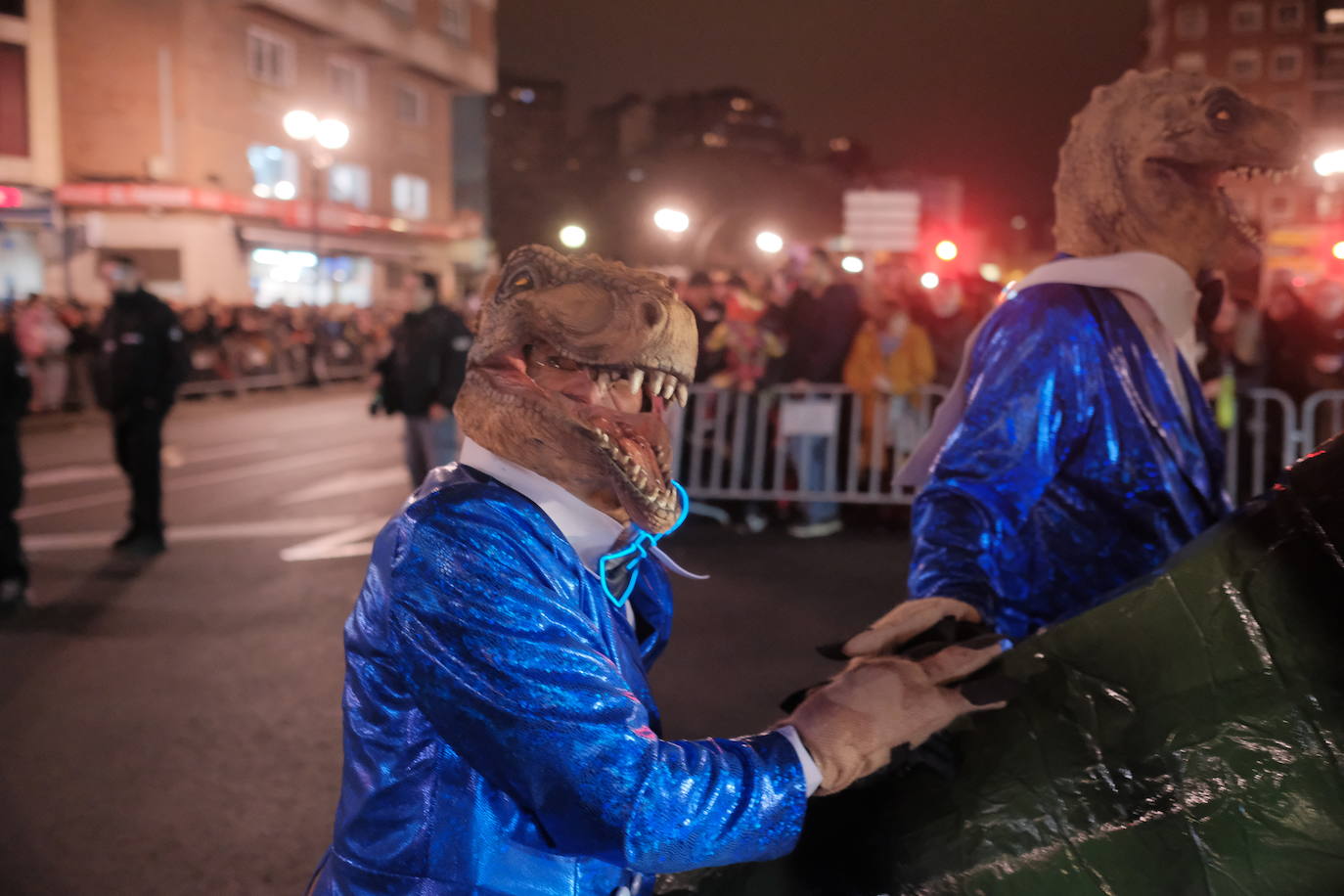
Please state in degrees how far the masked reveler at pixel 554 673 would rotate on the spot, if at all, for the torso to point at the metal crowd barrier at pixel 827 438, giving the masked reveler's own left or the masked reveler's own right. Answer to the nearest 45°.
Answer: approximately 90° to the masked reveler's own left

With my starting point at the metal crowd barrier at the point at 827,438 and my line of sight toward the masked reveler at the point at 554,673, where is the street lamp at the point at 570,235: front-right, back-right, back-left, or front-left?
back-right

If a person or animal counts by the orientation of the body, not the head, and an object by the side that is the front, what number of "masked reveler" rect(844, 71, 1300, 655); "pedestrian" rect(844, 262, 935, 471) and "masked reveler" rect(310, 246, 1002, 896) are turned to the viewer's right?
2

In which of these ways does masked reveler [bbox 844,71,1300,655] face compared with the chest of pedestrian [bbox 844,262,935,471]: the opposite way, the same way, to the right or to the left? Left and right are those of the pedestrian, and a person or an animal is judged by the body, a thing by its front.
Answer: to the left

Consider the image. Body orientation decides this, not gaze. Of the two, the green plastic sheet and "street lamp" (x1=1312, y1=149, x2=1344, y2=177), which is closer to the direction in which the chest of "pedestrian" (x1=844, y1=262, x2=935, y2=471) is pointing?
the green plastic sheet

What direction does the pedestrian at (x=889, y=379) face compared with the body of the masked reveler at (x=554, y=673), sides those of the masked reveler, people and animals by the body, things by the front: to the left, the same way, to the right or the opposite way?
to the right

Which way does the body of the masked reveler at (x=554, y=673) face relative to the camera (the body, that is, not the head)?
to the viewer's right

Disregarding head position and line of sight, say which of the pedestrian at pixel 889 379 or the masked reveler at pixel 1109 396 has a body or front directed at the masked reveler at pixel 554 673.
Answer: the pedestrian

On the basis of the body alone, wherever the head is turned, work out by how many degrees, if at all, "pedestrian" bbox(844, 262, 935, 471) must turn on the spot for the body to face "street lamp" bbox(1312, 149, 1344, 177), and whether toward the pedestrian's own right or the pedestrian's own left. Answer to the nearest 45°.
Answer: approximately 135° to the pedestrian's own left

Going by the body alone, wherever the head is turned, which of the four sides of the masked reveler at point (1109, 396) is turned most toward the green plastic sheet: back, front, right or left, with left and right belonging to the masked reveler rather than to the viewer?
right

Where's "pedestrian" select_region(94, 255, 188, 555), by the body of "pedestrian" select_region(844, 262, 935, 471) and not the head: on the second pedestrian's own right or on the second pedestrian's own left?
on the second pedestrian's own right

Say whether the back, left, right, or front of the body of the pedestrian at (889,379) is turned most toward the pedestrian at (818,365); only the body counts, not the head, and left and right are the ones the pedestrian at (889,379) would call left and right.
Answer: right
